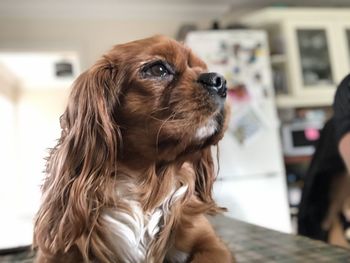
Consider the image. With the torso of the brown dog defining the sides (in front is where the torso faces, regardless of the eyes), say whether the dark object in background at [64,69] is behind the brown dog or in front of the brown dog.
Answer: behind

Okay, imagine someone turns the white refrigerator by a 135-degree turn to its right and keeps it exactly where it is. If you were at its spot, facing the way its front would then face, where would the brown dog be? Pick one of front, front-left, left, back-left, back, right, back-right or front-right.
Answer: back-left

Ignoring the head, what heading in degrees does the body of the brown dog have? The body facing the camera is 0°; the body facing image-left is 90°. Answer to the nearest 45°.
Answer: approximately 315°

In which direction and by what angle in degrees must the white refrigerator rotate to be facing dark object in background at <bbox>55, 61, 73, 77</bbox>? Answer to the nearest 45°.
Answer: approximately 135° to its right

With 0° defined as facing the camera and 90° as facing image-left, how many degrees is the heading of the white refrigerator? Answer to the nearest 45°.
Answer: approximately 0°
